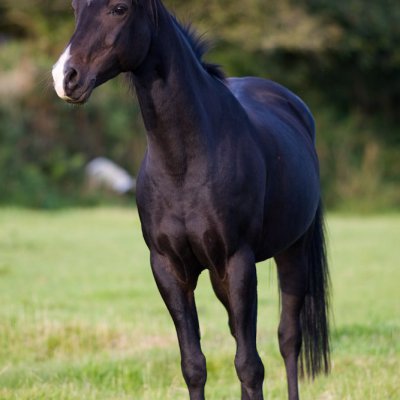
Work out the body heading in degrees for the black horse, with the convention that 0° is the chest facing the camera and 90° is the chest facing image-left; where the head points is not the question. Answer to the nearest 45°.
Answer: approximately 45°
